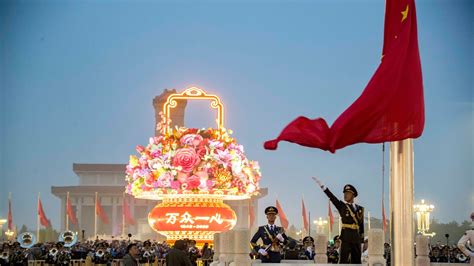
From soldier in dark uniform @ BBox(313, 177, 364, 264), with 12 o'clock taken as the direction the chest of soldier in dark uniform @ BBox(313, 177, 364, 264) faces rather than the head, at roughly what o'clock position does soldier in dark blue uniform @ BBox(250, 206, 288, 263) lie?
soldier in dark blue uniform @ BBox(250, 206, 288, 263) is roughly at 4 o'clock from soldier in dark uniform @ BBox(313, 177, 364, 264).

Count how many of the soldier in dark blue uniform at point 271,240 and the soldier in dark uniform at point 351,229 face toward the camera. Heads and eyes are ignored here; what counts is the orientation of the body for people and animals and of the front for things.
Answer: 2

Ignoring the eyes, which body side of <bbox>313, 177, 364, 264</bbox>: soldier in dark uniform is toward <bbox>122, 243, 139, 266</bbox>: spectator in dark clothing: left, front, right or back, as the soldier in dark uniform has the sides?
right

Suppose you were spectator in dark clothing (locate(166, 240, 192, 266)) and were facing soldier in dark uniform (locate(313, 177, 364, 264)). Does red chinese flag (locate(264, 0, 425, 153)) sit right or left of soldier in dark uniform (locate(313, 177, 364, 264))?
right

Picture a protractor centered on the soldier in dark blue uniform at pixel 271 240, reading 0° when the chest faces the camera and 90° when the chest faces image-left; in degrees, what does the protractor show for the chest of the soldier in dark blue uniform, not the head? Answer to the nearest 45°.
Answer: approximately 0°

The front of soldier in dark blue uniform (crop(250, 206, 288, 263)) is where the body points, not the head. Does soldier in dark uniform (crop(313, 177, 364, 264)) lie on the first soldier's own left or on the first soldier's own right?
on the first soldier's own left

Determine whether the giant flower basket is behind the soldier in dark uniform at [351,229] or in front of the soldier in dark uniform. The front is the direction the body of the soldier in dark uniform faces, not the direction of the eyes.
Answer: behind

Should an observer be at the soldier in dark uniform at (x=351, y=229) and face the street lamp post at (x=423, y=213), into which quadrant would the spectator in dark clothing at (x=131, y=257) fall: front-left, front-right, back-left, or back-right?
back-left

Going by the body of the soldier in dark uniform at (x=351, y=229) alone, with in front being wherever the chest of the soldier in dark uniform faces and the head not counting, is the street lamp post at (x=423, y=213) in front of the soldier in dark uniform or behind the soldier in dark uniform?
behind
